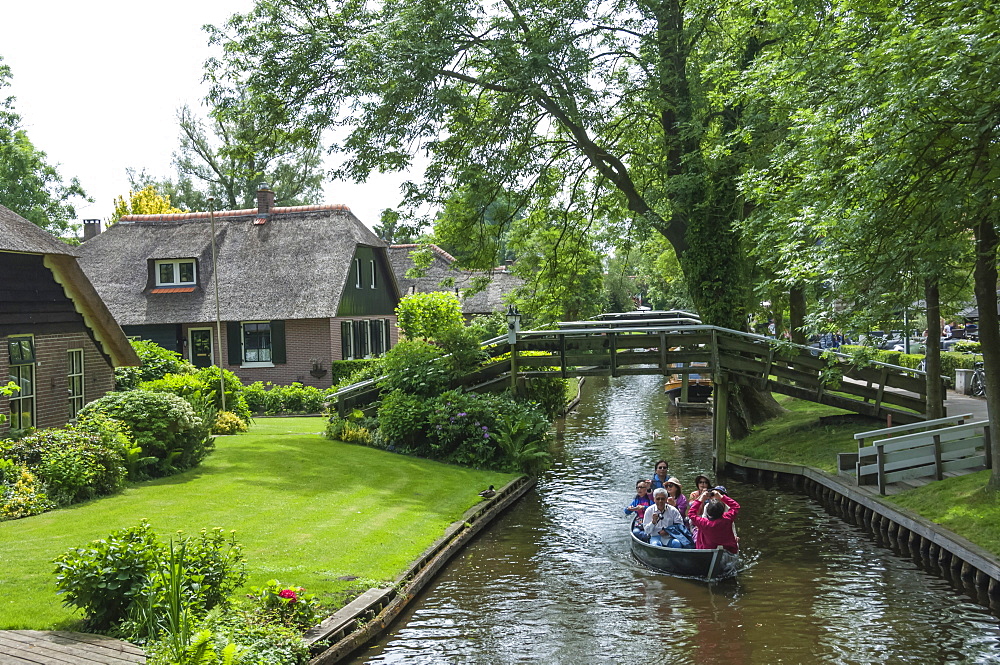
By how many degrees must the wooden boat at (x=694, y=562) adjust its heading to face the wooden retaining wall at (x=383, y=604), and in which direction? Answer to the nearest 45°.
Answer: approximately 90° to its right

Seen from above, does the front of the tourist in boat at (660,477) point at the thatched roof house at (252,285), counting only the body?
no

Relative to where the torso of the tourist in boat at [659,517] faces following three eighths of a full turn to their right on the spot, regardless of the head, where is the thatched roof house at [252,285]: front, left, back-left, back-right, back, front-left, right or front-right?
front

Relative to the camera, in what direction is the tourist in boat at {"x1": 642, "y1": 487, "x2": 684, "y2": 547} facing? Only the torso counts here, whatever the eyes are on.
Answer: toward the camera

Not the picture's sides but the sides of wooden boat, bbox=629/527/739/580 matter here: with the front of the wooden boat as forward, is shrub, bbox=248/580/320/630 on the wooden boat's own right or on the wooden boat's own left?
on the wooden boat's own right

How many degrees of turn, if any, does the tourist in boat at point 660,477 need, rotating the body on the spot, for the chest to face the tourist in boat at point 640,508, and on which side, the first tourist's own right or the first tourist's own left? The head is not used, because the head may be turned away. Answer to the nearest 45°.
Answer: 0° — they already face them

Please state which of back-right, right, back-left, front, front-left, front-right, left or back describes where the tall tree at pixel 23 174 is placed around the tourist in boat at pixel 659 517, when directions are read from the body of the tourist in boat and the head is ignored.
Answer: back-right

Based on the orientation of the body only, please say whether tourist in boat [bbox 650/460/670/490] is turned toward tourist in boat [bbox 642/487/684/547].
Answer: yes

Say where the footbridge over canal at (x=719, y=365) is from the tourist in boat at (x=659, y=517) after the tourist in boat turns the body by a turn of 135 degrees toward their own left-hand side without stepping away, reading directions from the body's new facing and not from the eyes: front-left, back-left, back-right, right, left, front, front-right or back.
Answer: front-left

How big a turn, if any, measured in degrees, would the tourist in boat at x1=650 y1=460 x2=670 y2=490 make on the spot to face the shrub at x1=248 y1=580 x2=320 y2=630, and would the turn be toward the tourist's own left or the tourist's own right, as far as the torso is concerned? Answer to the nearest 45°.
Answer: approximately 45° to the tourist's own right

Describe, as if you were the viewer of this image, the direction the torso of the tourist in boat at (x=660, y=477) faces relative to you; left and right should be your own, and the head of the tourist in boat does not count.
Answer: facing the viewer

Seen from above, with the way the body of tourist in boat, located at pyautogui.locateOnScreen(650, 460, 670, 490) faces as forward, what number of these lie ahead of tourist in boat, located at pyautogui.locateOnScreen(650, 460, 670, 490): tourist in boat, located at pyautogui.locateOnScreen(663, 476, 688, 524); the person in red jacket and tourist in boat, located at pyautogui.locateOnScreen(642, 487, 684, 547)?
3

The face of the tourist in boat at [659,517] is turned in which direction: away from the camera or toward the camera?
toward the camera

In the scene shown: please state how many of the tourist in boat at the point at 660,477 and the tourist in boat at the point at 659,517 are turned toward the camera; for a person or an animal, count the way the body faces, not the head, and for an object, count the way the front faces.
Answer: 2
